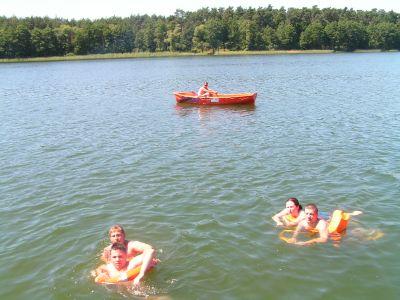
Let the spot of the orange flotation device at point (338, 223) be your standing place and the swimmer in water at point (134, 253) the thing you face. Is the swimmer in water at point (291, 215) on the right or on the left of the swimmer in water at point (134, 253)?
right

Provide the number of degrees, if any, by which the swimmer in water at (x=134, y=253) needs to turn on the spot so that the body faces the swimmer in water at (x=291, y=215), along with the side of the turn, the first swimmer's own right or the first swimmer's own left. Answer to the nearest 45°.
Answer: approximately 135° to the first swimmer's own left

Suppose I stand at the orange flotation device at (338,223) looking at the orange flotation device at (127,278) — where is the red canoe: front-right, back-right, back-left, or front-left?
back-right

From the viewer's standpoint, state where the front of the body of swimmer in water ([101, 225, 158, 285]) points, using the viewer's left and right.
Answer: facing the viewer and to the left of the viewer

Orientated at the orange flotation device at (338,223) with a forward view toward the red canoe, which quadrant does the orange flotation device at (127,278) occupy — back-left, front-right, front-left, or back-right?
back-left

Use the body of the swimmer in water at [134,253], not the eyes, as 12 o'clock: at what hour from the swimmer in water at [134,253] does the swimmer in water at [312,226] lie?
the swimmer in water at [312,226] is roughly at 9 o'clock from the swimmer in water at [134,253].

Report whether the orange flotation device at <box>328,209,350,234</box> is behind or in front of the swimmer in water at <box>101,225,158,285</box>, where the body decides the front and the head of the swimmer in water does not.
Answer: behind
